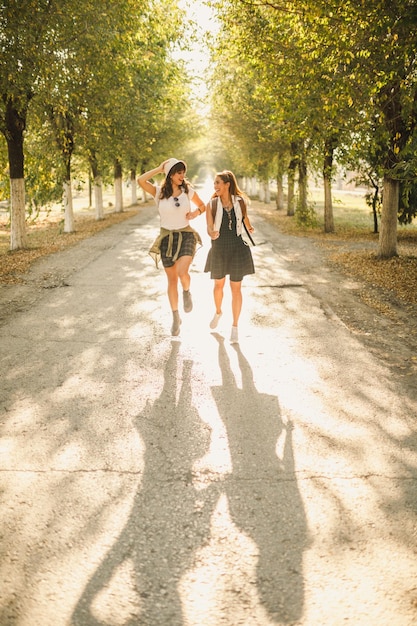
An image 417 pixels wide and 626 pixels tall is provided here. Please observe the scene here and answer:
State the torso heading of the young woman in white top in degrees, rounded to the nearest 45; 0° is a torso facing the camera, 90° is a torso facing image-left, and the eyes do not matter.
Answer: approximately 0°

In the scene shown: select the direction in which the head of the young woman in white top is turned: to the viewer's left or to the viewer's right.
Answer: to the viewer's right

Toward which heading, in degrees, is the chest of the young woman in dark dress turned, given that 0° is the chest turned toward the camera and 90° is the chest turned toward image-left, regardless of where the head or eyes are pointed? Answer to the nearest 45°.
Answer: approximately 0°

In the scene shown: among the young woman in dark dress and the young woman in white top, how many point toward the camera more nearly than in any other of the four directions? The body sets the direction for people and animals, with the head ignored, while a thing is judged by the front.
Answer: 2
